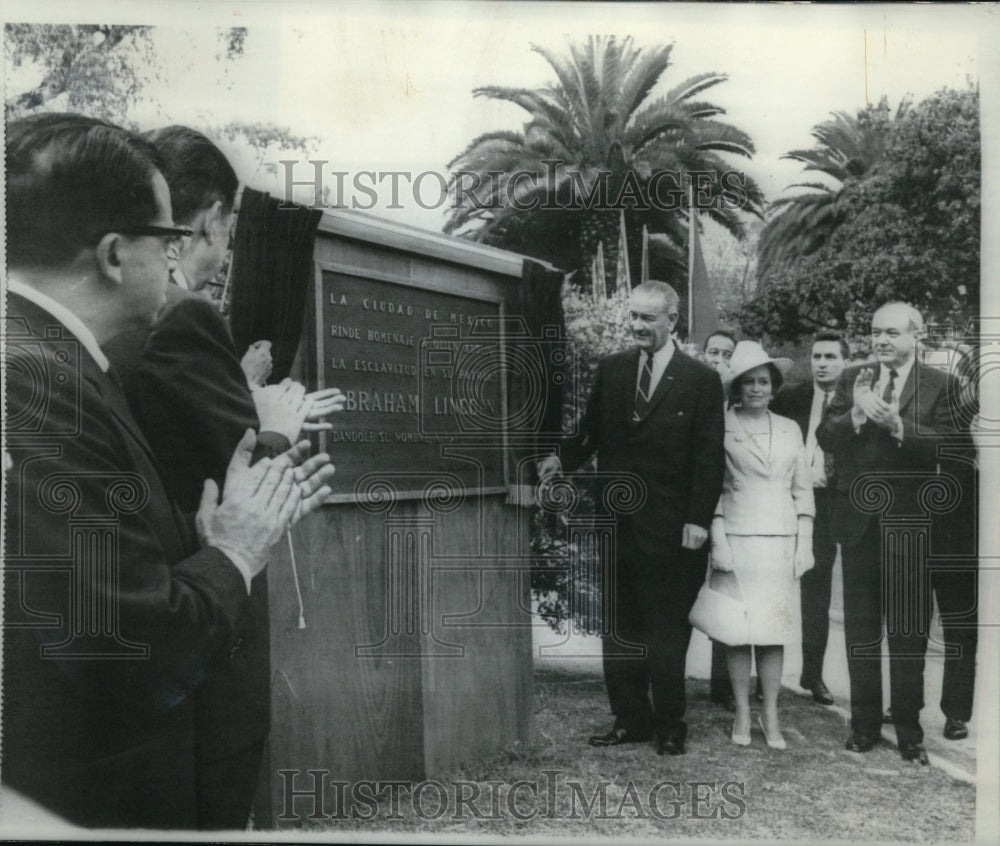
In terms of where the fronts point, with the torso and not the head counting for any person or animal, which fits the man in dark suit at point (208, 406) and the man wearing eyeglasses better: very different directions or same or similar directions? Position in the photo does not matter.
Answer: same or similar directions

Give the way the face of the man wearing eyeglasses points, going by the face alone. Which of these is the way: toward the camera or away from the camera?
away from the camera

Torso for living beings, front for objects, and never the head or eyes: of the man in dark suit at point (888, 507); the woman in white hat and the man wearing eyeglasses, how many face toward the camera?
2

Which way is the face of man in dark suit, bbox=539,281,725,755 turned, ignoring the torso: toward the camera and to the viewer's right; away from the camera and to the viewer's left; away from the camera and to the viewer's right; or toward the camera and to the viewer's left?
toward the camera and to the viewer's left

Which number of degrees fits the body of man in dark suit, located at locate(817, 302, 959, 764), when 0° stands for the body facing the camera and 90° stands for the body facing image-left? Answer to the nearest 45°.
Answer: approximately 0°

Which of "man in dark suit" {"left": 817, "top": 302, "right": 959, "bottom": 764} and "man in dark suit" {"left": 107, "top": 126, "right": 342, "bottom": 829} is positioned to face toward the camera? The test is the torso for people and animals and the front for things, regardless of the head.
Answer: "man in dark suit" {"left": 817, "top": 302, "right": 959, "bottom": 764}

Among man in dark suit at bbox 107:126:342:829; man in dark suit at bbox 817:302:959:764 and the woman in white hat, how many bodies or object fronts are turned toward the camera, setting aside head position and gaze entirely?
2

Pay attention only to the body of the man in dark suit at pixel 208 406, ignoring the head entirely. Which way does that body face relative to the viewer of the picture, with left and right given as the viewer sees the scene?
facing away from the viewer and to the right of the viewer

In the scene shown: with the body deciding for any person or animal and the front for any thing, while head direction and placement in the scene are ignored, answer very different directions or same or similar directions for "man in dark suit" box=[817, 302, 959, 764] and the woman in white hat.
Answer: same or similar directions
